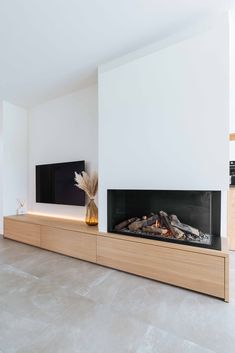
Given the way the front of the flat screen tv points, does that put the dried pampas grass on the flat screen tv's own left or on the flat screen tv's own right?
on the flat screen tv's own left

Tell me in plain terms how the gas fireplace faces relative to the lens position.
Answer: facing the viewer and to the left of the viewer

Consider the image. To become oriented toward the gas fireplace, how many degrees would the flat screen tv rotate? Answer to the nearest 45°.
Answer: approximately 90° to its left

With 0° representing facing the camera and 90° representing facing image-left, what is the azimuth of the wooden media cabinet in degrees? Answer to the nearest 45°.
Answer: approximately 45°

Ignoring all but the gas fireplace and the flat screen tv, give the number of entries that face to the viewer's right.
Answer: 0

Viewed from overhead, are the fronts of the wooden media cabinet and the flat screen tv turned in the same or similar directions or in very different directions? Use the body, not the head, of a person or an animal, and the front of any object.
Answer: same or similar directions
